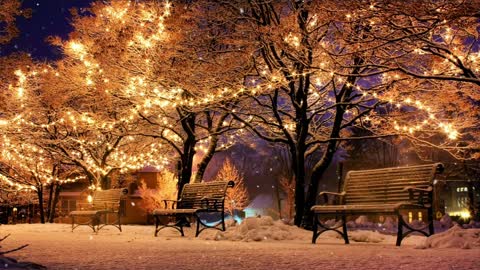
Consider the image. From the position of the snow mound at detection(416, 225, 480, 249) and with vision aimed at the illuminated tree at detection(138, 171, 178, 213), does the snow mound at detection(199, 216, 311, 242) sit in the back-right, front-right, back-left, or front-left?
front-left

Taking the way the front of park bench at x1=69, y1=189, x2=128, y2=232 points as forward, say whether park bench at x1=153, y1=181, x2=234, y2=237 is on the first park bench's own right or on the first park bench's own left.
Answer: on the first park bench's own left

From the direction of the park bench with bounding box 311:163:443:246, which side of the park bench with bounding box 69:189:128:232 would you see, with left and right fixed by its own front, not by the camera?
left

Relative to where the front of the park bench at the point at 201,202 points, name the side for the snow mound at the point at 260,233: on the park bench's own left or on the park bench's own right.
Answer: on the park bench's own left

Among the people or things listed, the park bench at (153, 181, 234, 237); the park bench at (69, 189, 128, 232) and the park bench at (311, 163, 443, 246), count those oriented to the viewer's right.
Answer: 0

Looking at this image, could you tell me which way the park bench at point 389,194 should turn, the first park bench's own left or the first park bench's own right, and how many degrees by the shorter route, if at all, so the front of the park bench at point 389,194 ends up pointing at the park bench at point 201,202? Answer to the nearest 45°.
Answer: approximately 90° to the first park bench's own right

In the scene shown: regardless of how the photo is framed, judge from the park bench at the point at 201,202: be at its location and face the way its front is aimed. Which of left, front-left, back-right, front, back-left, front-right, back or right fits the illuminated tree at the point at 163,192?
back-right

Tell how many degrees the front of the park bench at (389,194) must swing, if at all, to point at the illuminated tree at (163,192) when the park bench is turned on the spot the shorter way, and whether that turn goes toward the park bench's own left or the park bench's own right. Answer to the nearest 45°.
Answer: approximately 90° to the park bench's own right

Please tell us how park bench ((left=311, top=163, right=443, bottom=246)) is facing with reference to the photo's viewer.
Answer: facing the viewer and to the left of the viewer

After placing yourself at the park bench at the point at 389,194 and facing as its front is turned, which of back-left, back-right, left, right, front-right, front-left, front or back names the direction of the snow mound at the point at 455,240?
left

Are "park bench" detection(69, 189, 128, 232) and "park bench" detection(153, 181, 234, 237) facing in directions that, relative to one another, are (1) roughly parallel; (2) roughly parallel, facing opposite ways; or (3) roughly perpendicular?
roughly parallel

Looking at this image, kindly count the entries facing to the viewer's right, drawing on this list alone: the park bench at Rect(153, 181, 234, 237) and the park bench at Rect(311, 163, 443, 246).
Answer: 0

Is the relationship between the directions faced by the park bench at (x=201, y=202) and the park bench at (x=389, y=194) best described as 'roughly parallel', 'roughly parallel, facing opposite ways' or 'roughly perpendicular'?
roughly parallel

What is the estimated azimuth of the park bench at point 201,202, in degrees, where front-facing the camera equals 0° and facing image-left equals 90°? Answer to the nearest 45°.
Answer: approximately 45°

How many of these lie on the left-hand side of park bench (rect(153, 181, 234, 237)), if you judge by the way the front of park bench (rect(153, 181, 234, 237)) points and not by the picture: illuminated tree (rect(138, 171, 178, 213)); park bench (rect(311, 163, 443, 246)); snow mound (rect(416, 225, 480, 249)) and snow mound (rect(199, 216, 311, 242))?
3
